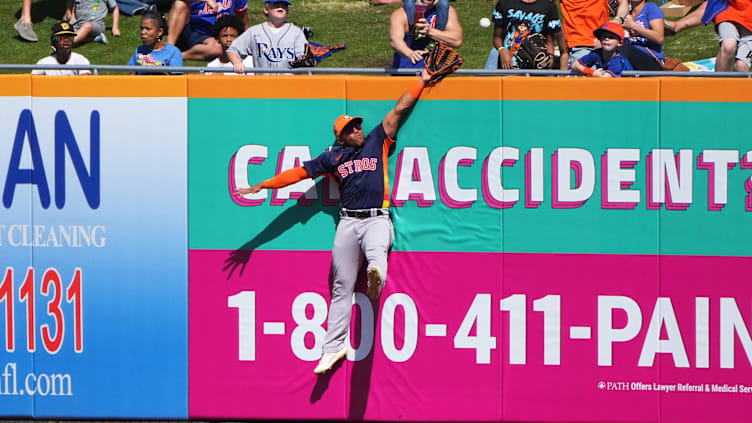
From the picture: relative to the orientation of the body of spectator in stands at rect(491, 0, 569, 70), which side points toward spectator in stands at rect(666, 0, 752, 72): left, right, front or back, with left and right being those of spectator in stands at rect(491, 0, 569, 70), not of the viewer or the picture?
left

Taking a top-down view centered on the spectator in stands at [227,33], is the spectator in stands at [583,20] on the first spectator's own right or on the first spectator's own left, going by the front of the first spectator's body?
on the first spectator's own left

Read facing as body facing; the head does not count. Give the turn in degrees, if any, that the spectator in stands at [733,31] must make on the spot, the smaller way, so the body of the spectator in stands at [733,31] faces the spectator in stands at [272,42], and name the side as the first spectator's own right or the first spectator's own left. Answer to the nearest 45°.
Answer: approximately 45° to the first spectator's own right

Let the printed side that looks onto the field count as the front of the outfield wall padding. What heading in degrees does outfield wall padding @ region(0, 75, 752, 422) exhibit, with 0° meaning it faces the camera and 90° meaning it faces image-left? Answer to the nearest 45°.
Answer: approximately 0°

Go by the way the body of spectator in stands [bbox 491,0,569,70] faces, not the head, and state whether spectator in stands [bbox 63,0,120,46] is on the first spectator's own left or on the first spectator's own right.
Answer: on the first spectator's own right

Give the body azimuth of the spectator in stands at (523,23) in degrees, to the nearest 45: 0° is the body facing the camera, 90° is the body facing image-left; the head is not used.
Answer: approximately 0°

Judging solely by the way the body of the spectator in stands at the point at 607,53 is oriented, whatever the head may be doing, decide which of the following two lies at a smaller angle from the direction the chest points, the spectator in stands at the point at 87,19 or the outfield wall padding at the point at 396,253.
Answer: the outfield wall padding
